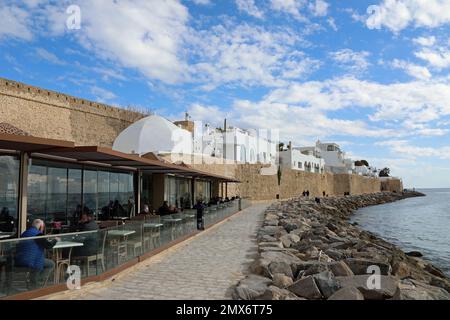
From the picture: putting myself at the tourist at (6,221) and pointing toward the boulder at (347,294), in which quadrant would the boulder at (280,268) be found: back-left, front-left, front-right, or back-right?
front-left

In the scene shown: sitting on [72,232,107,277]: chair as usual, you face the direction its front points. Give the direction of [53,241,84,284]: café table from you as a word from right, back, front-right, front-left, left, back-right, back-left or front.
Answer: front

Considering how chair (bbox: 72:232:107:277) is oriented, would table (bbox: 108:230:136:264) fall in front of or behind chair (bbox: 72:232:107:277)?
behind

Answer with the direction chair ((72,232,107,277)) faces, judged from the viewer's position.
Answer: facing the viewer and to the left of the viewer

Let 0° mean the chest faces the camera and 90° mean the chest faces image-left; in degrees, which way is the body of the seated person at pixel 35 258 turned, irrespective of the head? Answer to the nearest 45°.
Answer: approximately 225°

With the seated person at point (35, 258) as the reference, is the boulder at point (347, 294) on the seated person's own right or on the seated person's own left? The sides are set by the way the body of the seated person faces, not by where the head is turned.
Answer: on the seated person's own right

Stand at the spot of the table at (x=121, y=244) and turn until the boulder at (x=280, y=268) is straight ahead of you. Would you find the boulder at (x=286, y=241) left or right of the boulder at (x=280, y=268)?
left

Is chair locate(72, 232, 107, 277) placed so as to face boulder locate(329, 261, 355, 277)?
no
